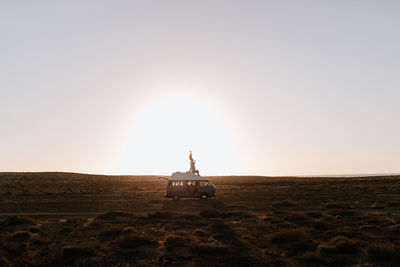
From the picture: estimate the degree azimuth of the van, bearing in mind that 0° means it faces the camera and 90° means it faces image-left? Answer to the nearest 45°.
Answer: approximately 270°

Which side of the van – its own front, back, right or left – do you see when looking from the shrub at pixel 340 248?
right

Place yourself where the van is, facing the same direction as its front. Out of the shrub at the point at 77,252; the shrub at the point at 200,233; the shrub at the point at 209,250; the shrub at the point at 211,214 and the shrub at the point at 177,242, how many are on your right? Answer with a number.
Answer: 5

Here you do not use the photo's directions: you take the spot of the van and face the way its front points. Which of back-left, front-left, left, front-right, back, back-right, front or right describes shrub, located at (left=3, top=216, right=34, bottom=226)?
back-right

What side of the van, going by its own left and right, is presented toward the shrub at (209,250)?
right

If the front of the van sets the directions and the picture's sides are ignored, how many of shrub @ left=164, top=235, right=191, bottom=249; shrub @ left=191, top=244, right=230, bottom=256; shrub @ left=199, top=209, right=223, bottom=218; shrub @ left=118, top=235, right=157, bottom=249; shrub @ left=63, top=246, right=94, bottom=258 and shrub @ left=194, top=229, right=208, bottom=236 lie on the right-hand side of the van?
6

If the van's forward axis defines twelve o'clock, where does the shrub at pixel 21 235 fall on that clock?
The shrub is roughly at 4 o'clock from the van.

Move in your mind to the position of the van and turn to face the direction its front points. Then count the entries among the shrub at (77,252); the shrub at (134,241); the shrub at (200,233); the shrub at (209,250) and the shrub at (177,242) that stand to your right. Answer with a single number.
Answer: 5

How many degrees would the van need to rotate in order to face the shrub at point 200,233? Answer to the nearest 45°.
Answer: approximately 90° to its right

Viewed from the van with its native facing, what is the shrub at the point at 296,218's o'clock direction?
The shrub is roughly at 2 o'clock from the van.

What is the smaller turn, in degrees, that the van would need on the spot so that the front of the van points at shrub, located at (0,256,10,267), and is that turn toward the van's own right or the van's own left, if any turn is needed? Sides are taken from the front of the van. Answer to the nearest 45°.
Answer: approximately 90° to the van's own right

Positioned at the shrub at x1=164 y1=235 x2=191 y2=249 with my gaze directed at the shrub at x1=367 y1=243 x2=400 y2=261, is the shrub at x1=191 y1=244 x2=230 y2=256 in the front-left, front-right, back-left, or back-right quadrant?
front-right

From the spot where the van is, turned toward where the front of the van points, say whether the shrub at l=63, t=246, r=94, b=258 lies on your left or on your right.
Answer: on your right

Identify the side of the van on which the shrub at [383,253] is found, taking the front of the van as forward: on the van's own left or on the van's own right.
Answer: on the van's own right

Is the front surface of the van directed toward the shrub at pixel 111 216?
no

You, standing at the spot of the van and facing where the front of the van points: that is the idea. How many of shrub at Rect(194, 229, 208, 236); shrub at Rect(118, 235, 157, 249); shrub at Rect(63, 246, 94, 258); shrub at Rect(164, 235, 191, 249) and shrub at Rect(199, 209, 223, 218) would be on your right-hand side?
5

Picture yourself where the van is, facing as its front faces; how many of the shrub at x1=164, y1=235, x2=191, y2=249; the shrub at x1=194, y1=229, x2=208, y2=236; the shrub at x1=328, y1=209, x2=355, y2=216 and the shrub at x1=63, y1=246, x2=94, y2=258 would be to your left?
0

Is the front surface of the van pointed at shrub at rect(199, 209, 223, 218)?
no

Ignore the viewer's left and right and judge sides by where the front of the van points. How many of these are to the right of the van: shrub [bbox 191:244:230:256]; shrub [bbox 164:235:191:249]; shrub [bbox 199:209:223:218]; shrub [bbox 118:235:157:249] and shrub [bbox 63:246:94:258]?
5
